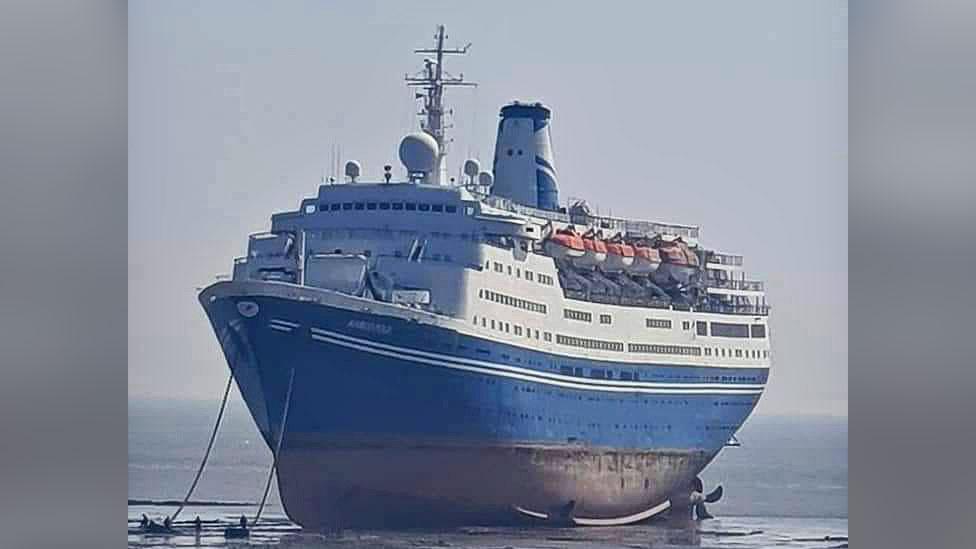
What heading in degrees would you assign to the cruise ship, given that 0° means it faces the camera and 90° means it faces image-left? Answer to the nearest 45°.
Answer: approximately 45°
